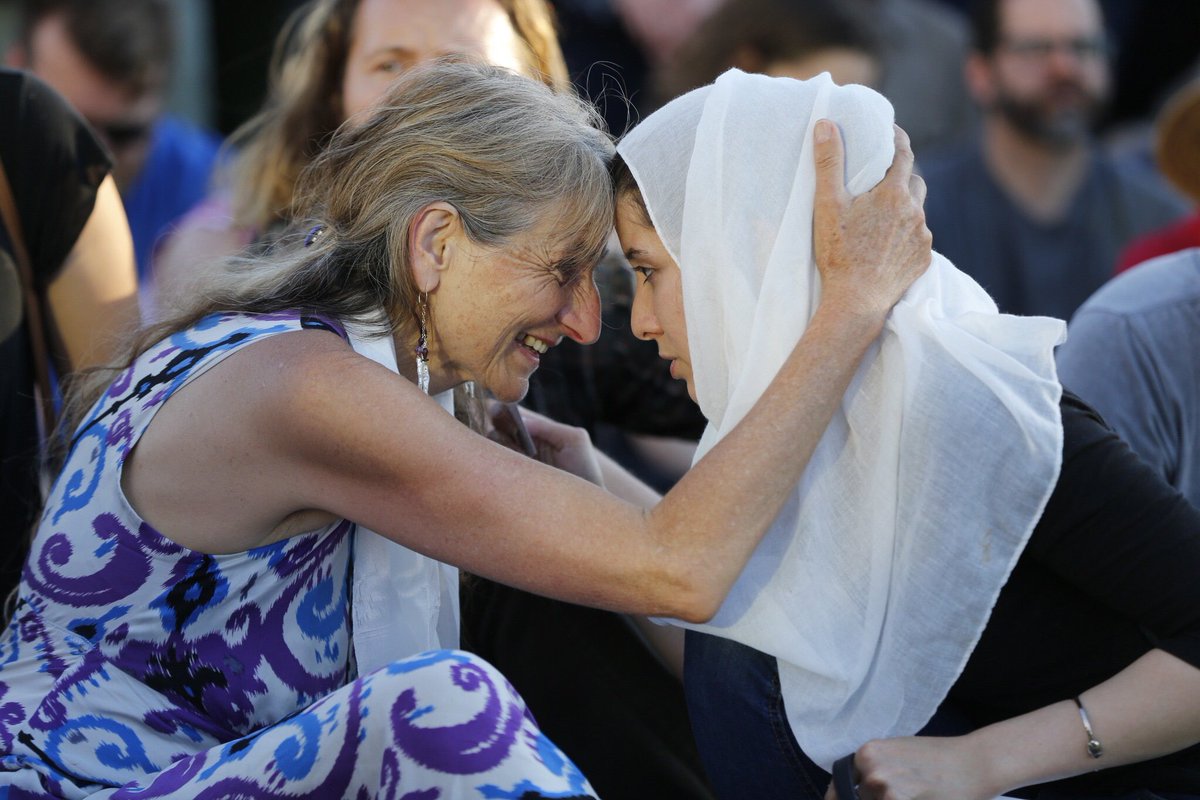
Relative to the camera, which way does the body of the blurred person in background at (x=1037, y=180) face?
toward the camera

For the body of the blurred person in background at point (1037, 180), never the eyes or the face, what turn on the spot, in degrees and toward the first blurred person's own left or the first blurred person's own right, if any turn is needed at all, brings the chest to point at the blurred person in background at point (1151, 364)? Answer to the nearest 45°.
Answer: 0° — they already face them

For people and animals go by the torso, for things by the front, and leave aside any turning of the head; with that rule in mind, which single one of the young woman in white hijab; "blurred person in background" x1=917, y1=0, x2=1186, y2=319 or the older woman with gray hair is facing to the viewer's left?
the young woman in white hijab

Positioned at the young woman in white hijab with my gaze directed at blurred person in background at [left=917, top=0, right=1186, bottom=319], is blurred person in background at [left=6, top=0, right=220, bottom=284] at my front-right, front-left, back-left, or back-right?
front-left

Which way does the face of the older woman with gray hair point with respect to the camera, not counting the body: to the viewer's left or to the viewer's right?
to the viewer's right

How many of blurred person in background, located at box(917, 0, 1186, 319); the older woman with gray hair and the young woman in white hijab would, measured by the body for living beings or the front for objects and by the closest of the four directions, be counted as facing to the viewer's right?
1

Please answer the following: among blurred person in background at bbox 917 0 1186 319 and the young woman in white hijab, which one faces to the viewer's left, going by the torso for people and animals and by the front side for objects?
the young woman in white hijab

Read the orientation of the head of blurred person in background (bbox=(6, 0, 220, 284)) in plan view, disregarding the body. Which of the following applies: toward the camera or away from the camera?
toward the camera

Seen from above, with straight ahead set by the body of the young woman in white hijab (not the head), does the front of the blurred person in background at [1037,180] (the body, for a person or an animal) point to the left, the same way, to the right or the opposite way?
to the left

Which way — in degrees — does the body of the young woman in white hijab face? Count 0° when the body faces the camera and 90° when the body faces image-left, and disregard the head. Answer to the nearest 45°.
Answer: approximately 90°

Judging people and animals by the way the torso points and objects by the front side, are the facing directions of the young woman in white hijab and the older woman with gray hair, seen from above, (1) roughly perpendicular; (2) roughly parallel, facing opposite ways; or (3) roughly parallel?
roughly parallel, facing opposite ways

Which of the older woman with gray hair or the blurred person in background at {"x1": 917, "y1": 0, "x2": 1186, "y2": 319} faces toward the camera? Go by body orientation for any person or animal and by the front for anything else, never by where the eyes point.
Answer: the blurred person in background

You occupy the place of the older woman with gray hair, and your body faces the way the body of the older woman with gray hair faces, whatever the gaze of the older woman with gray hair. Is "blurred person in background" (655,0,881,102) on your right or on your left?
on your left

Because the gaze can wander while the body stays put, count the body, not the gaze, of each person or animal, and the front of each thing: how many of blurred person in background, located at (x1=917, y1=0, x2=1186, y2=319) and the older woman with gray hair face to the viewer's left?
0

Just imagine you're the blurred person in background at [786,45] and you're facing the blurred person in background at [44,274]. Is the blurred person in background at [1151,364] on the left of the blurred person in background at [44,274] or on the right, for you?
left

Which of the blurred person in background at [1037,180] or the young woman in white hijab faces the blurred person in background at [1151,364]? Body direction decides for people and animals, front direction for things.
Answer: the blurred person in background at [1037,180]

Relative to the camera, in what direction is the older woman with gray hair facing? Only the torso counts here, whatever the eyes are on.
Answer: to the viewer's right
